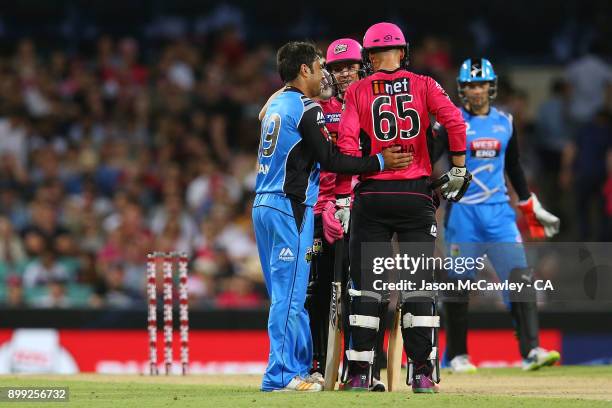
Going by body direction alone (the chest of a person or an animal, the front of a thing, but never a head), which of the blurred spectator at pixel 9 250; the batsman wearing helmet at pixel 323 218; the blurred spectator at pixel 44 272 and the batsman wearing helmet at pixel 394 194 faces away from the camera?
the batsman wearing helmet at pixel 394 194

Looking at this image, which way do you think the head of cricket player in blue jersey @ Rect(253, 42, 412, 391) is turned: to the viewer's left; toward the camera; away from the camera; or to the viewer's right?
to the viewer's right

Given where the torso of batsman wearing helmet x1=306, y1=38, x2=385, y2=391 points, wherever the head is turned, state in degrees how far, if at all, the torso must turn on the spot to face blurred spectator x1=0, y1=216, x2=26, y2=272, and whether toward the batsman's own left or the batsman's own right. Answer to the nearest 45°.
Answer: approximately 135° to the batsman's own right

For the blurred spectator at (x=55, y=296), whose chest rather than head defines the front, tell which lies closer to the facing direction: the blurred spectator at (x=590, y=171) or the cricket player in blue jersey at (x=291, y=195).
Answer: the cricket player in blue jersey

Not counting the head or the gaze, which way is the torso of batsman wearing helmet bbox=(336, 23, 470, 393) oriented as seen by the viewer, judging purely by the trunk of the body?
away from the camera

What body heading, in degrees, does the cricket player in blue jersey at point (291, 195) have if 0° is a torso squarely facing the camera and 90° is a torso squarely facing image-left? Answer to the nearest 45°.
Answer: approximately 225°
